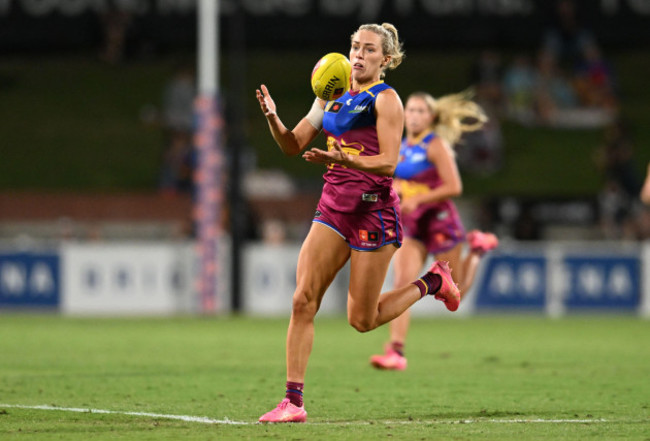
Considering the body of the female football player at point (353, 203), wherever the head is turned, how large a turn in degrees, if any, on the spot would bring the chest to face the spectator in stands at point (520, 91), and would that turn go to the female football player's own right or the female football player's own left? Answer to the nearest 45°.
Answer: approximately 135° to the female football player's own right

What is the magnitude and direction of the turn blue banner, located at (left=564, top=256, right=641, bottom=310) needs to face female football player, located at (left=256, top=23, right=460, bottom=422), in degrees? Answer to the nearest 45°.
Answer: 0° — it already faces them

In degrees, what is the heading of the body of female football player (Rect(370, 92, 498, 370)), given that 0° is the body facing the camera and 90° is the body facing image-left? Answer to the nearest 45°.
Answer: approximately 45°

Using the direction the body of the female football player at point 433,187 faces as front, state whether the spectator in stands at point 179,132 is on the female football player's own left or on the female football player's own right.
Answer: on the female football player's own right

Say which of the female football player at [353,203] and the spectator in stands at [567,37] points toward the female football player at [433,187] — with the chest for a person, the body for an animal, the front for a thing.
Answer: the spectator in stands

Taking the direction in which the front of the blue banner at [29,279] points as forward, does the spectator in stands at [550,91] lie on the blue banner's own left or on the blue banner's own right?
on the blue banner's own left

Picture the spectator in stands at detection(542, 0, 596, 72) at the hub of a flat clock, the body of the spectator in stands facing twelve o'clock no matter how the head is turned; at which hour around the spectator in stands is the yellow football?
The yellow football is roughly at 12 o'clock from the spectator in stands.

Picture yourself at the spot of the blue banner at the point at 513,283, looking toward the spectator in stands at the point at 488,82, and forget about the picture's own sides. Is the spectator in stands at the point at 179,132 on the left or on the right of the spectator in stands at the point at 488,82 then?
left
